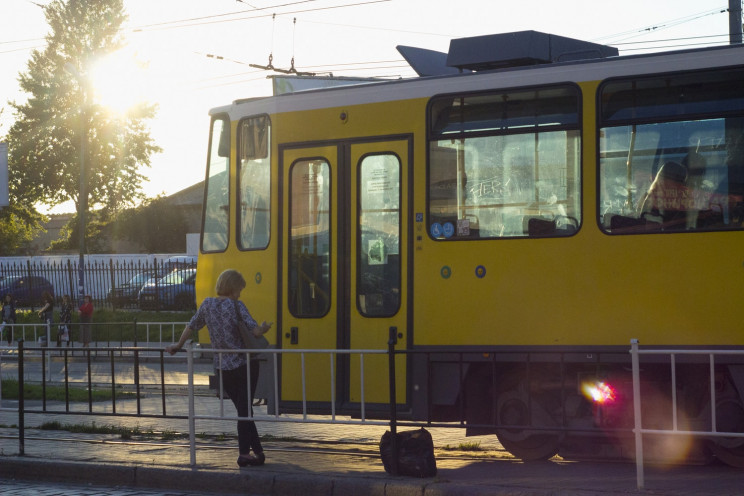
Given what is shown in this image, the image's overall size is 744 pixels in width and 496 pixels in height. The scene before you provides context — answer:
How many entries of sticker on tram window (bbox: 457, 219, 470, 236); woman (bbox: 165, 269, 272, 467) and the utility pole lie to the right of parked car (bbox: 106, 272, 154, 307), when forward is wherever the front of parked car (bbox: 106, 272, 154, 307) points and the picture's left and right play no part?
0

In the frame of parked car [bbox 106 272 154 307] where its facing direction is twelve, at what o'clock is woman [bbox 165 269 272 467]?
The woman is roughly at 9 o'clock from the parked car.

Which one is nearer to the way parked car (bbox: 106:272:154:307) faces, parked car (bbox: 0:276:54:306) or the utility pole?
the parked car

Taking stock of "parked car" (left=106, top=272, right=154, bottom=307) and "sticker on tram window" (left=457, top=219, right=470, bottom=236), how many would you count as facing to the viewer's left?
1

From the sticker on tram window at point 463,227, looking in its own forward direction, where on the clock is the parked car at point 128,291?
The parked car is roughly at 5 o'clock from the sticker on tram window.

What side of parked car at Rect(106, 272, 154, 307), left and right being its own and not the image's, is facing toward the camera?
left

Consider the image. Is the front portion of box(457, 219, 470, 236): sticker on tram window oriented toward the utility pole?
no

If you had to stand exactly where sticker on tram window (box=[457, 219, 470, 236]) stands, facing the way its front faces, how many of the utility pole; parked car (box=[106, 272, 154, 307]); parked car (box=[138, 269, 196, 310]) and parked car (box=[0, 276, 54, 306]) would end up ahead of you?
0

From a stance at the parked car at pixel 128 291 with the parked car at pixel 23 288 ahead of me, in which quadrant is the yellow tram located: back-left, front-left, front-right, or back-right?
back-left

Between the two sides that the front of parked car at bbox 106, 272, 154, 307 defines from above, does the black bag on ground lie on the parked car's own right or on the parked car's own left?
on the parked car's own left

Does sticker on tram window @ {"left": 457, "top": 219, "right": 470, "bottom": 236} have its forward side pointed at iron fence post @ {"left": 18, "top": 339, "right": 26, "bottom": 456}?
no

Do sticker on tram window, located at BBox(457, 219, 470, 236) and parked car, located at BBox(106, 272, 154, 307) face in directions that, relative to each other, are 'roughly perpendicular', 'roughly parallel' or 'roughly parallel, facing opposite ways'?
roughly perpendicular

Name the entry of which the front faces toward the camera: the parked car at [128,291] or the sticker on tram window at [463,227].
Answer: the sticker on tram window

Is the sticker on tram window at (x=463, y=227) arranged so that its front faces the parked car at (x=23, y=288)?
no

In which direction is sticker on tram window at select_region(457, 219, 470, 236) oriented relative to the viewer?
toward the camera

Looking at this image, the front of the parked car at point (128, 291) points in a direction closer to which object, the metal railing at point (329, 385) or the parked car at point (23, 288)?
the parked car

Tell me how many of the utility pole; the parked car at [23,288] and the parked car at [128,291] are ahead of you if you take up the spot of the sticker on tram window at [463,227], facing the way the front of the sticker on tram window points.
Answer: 0
